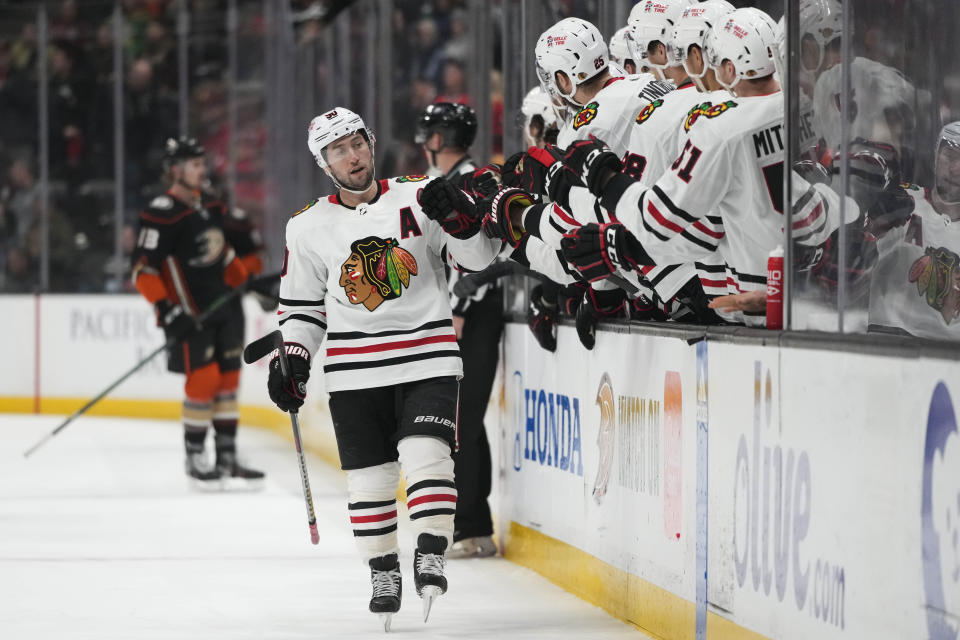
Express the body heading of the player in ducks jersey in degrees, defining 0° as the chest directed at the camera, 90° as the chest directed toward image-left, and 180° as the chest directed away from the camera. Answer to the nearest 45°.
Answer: approximately 315°

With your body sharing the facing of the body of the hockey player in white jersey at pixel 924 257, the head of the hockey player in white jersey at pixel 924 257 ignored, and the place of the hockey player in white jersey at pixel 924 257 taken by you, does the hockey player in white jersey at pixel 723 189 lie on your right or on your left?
on your right

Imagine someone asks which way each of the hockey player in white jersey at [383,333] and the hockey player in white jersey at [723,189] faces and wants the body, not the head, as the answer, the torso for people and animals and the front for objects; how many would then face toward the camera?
1
